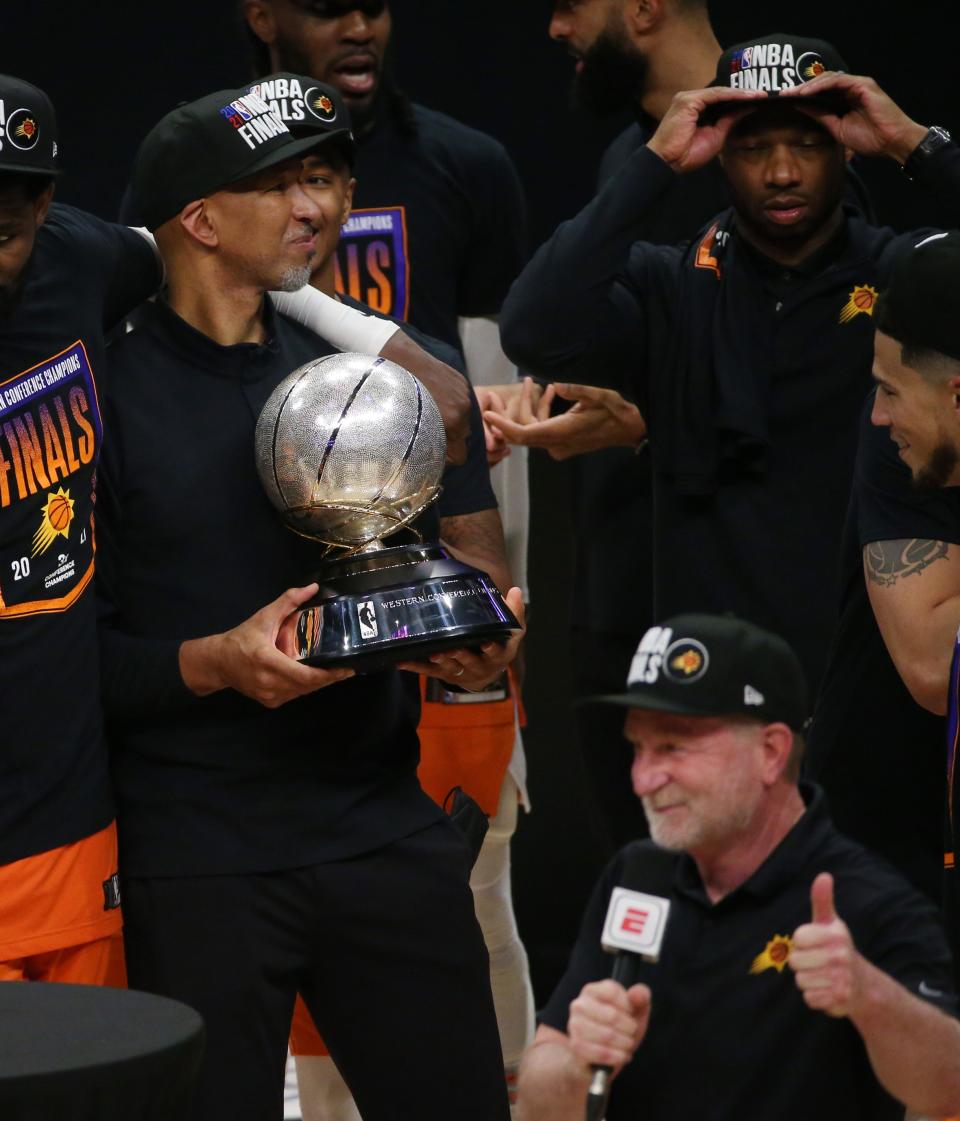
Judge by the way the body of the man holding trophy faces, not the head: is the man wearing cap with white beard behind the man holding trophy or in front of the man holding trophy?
in front

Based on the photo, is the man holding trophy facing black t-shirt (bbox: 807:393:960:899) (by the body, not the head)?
no

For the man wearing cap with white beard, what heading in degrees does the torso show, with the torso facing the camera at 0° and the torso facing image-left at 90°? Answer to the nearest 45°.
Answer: approximately 45°

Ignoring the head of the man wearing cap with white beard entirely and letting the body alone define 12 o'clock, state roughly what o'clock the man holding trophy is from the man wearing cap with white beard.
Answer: The man holding trophy is roughly at 3 o'clock from the man wearing cap with white beard.

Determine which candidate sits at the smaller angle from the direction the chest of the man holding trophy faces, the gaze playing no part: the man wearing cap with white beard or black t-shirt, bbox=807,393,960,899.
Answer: the man wearing cap with white beard

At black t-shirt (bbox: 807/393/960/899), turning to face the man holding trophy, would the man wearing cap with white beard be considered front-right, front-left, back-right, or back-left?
front-left

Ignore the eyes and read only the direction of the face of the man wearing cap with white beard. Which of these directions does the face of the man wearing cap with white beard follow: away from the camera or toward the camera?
toward the camera

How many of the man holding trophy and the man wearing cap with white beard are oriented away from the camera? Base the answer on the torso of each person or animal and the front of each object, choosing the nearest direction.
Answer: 0

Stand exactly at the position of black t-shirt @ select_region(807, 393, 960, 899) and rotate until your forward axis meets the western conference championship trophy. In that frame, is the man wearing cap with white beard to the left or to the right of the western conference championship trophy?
left

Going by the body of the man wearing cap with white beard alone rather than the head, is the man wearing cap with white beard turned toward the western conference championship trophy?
no
